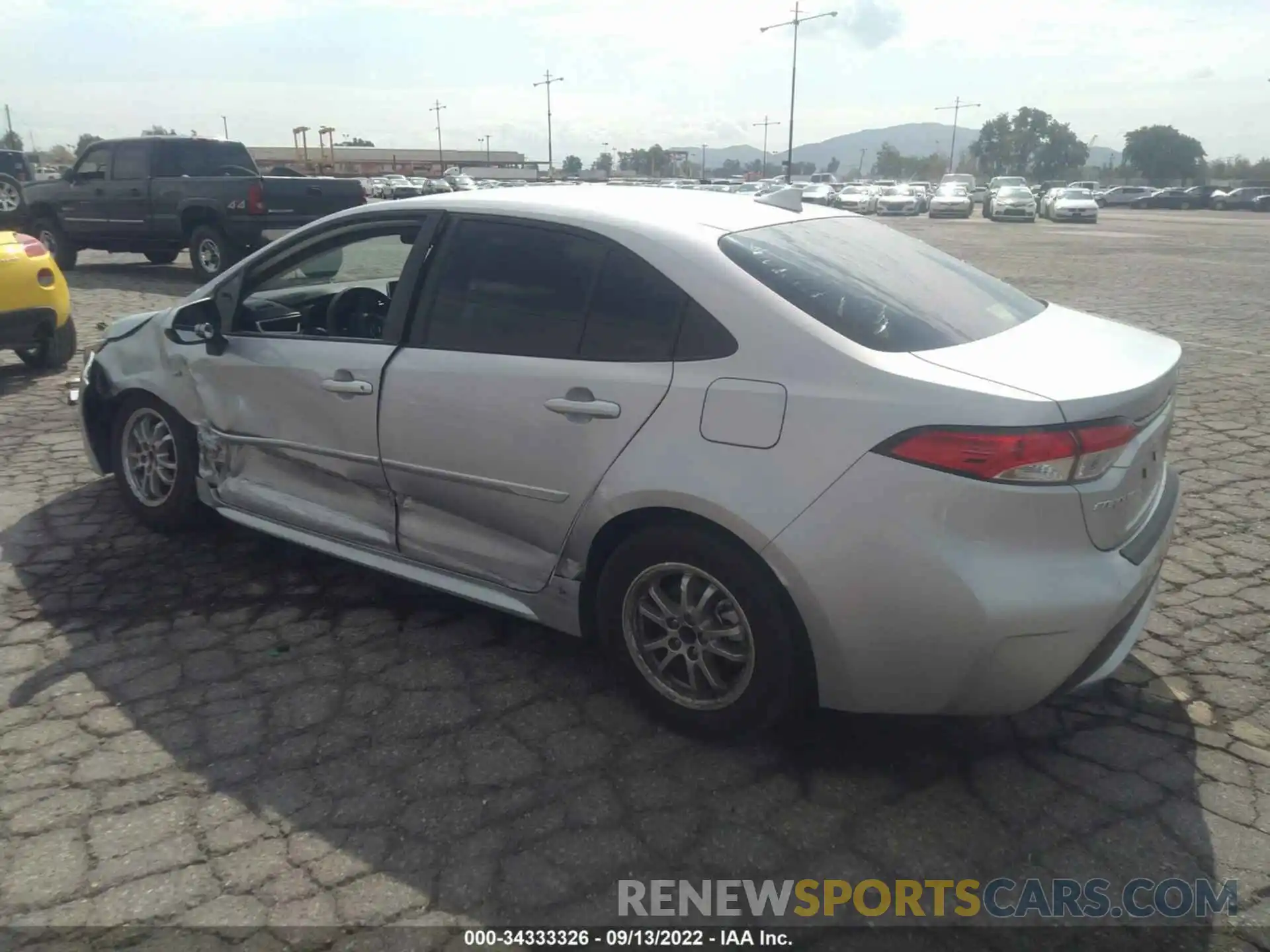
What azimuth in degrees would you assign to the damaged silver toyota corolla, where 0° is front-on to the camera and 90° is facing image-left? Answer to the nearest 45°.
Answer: approximately 135°

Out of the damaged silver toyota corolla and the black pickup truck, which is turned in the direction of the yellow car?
the damaged silver toyota corolla

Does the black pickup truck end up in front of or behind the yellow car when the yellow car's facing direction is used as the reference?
in front

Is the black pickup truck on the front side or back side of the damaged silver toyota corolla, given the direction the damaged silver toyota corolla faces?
on the front side

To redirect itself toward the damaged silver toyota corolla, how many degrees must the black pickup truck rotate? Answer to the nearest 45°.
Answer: approximately 135° to its left

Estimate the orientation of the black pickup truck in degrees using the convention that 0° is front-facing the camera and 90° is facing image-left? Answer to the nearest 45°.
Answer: approximately 135°

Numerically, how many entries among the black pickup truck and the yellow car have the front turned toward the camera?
0

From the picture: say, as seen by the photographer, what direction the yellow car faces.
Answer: facing away from the viewer

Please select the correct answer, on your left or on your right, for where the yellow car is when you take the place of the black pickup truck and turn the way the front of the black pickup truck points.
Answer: on your left

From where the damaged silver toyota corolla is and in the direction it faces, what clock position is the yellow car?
The yellow car is roughly at 12 o'clock from the damaged silver toyota corolla.
